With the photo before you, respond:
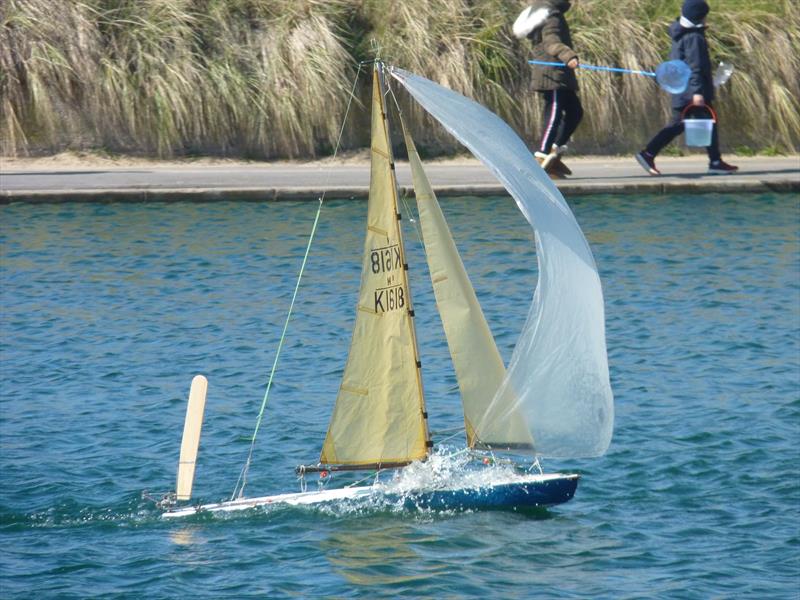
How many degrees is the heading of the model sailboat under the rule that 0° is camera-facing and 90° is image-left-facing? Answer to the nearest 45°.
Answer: approximately 270°

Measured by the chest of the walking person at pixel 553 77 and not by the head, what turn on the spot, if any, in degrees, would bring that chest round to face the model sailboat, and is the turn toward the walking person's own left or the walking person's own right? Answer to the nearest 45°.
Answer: approximately 90° to the walking person's own right

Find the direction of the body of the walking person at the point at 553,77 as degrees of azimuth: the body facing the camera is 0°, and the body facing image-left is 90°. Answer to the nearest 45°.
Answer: approximately 270°

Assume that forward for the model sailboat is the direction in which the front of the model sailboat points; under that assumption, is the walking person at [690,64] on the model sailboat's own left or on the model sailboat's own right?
on the model sailboat's own left

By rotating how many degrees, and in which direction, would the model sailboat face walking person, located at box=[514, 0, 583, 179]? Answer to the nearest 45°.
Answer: approximately 90° to its left

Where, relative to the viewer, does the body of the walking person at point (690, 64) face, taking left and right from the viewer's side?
facing to the right of the viewer

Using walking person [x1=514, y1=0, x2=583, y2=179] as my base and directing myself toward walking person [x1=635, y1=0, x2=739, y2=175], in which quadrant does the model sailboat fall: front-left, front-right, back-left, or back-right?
back-right
